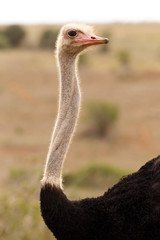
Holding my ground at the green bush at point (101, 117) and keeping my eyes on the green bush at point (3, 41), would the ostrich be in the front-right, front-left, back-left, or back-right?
back-left

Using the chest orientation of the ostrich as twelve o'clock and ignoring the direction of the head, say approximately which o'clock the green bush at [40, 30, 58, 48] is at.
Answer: The green bush is roughly at 3 o'clock from the ostrich.

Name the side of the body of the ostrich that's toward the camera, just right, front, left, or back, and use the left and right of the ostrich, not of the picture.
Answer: left

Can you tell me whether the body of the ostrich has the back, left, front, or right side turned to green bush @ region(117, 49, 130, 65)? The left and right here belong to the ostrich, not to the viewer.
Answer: right

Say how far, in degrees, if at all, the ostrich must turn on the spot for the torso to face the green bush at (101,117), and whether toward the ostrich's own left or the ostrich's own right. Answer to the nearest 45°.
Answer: approximately 90° to the ostrich's own right

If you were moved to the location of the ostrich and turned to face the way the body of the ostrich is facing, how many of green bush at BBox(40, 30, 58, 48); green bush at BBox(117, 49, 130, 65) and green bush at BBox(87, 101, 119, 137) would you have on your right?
3
